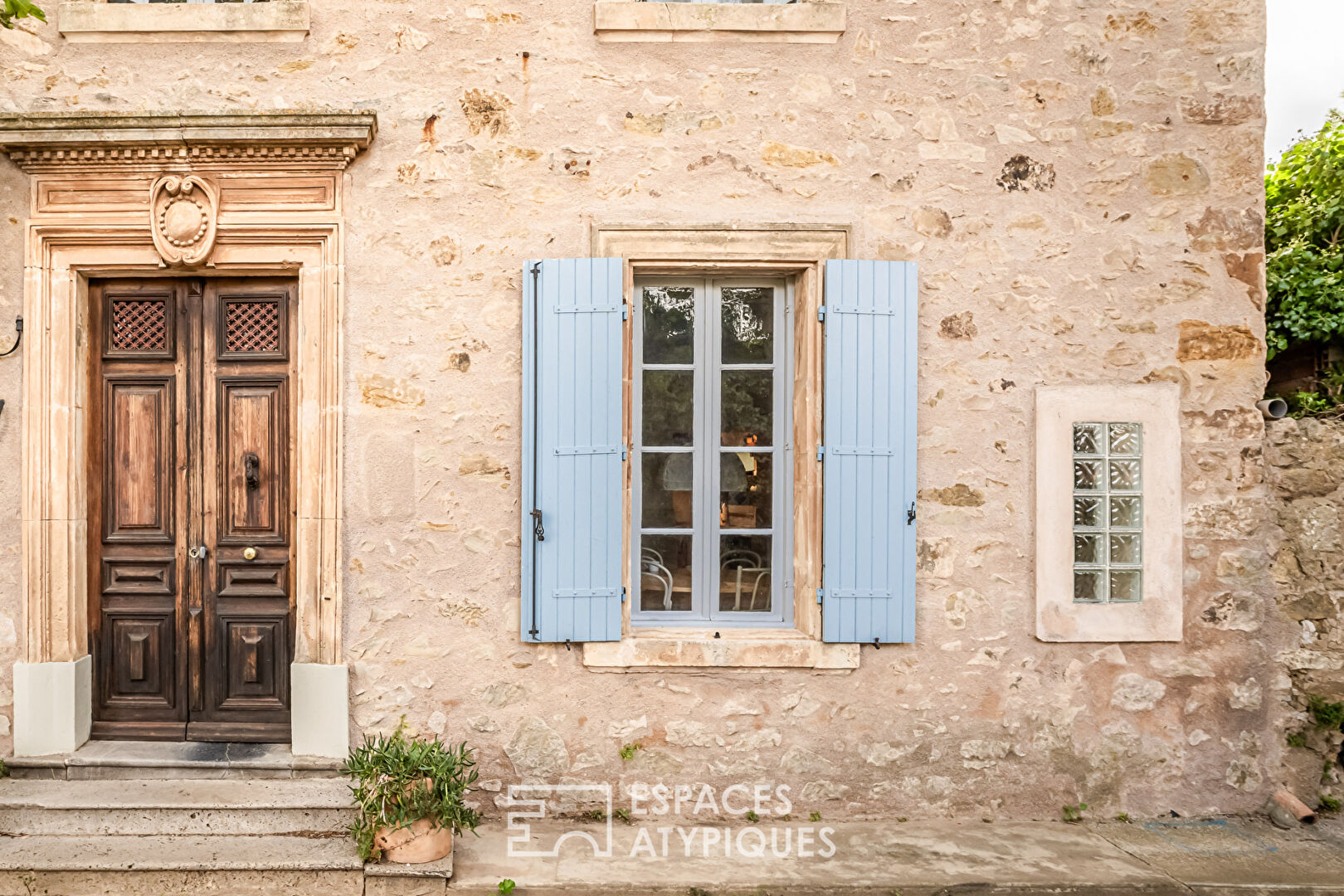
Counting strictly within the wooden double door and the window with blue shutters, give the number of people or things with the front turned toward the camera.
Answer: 2

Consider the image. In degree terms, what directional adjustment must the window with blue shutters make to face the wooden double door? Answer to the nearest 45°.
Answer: approximately 90° to its right

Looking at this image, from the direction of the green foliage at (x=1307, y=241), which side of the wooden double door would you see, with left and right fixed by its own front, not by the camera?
left

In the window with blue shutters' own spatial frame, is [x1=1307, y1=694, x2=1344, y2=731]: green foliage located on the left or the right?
on its left

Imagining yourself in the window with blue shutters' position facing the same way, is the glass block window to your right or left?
on your left

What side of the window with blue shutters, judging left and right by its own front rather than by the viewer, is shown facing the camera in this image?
front

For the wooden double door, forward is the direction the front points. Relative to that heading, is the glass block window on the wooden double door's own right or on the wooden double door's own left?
on the wooden double door's own left

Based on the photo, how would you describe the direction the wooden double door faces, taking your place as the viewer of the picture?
facing the viewer
